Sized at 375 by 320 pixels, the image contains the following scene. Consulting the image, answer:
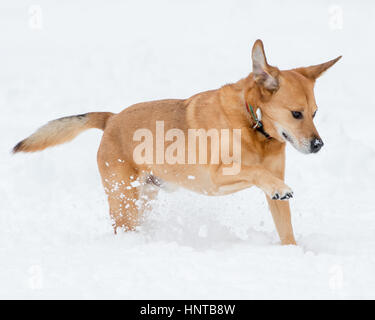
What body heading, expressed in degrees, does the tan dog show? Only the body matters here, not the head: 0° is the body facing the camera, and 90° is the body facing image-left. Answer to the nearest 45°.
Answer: approximately 270°
